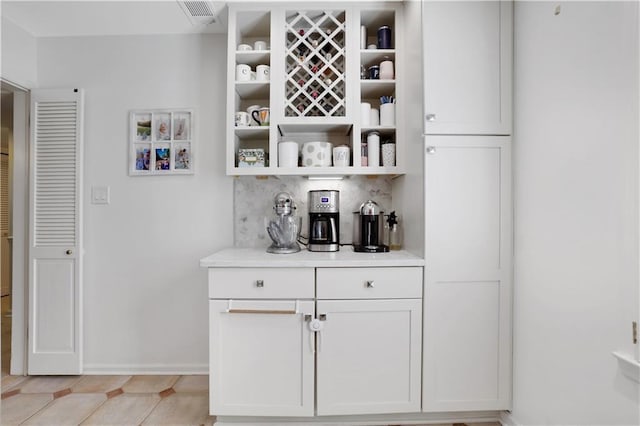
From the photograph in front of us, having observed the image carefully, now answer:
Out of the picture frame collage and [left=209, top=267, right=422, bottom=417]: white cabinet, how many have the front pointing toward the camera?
2

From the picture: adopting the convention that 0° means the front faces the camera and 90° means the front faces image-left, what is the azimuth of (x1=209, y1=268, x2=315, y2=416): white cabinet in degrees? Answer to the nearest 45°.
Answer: approximately 0°

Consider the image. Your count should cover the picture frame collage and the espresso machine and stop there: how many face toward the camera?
2

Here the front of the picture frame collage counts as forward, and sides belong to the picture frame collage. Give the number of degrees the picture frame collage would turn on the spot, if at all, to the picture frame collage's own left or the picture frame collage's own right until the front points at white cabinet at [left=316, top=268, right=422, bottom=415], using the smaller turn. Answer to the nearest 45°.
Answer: approximately 45° to the picture frame collage's own left

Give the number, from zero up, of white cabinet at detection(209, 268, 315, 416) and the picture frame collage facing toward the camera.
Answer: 2
